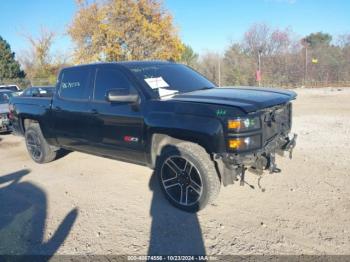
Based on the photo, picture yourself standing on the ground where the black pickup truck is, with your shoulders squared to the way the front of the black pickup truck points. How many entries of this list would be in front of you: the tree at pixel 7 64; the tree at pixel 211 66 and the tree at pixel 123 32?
0

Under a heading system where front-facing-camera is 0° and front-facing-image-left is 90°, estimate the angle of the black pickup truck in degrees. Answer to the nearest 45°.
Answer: approximately 315°

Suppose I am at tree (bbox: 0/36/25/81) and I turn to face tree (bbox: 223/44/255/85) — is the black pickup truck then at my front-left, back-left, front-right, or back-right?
front-right

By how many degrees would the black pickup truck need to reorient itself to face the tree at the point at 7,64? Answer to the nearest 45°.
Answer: approximately 180°

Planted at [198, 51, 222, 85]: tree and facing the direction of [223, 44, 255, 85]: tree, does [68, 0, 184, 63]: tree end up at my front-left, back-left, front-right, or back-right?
back-right

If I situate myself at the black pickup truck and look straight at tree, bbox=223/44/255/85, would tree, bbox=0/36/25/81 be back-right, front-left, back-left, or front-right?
front-left

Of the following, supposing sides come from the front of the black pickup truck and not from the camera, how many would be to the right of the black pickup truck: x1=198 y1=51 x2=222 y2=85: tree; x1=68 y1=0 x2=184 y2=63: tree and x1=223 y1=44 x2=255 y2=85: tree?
0

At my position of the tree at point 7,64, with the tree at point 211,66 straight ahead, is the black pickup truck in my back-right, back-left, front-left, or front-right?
front-right

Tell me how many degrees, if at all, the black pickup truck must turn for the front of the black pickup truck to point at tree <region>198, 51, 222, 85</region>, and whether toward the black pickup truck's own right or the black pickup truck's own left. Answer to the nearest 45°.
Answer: approximately 135° to the black pickup truck's own left

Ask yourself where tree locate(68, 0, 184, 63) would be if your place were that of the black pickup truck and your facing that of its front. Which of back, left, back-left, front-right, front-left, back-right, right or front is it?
back-left

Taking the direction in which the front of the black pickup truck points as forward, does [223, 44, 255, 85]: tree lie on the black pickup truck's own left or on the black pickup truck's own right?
on the black pickup truck's own left
